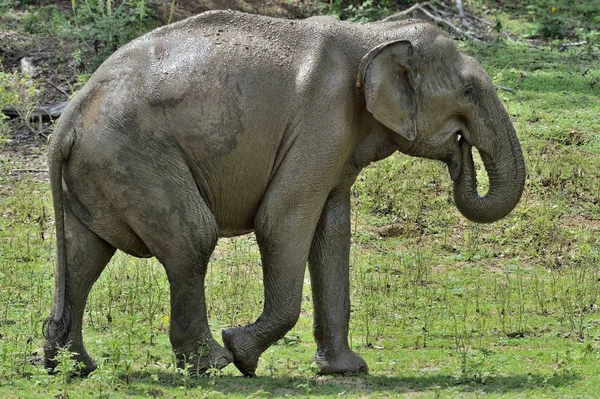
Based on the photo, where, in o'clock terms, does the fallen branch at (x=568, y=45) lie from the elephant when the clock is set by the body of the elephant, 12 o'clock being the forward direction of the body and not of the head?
The fallen branch is roughly at 10 o'clock from the elephant.

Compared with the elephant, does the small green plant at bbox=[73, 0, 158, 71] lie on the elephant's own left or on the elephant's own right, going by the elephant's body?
on the elephant's own left

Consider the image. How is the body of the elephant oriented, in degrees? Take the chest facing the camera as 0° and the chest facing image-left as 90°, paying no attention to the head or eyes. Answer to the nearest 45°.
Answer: approximately 270°

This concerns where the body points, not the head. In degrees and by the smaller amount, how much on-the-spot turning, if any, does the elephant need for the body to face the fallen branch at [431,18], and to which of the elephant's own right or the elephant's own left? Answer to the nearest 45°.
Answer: approximately 90° to the elephant's own left

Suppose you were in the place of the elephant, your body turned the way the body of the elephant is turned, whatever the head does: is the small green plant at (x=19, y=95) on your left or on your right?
on your left
